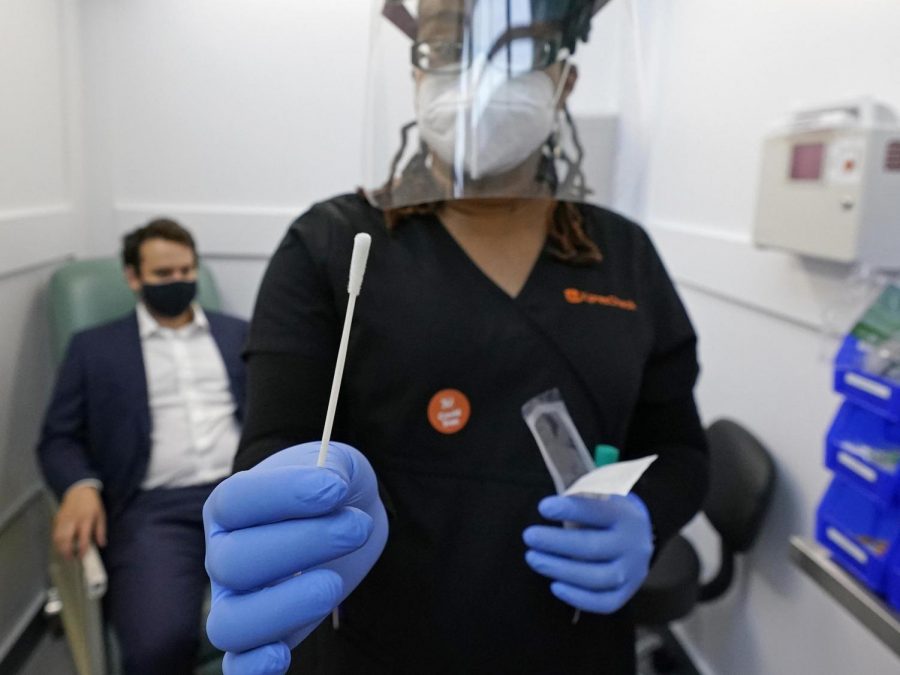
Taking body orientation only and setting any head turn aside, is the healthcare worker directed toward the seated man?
no

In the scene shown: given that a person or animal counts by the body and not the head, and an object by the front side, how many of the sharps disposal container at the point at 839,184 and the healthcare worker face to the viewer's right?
0

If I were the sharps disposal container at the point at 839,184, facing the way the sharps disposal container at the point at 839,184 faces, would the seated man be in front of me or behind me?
in front

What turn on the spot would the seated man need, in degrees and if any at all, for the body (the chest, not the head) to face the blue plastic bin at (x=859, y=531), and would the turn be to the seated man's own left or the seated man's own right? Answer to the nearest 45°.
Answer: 0° — they already face it

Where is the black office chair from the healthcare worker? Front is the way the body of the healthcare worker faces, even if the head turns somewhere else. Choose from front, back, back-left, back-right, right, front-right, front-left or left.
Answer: back-left

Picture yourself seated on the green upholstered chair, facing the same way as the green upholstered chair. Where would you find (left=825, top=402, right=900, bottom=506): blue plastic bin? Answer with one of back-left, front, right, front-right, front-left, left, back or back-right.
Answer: front

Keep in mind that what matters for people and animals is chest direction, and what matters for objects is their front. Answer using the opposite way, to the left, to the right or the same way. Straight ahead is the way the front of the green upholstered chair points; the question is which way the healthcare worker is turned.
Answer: to the right

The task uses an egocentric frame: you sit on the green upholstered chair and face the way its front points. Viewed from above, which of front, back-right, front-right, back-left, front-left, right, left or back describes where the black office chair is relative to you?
front

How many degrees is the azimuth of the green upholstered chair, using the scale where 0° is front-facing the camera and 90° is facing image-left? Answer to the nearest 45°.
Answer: approximately 315°

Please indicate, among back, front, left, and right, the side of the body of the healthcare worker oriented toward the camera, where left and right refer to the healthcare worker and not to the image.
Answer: front

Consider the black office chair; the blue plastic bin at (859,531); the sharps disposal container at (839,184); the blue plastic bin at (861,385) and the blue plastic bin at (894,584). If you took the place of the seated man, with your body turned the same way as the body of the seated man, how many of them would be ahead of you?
5

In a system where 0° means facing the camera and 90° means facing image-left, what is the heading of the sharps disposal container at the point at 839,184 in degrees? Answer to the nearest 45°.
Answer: approximately 45°

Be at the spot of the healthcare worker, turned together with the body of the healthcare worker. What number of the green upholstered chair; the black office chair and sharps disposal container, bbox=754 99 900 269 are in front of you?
0
